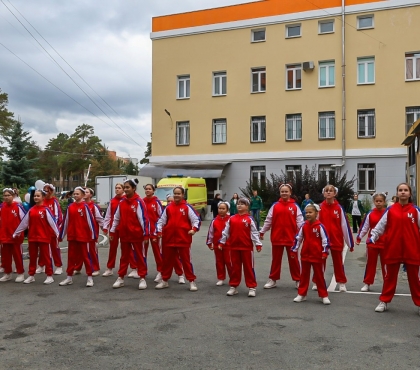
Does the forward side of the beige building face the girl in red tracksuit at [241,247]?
yes

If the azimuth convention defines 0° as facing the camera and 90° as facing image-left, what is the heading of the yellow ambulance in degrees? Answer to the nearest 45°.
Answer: approximately 45°

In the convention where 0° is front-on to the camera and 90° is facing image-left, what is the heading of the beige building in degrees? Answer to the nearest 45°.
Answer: approximately 0°

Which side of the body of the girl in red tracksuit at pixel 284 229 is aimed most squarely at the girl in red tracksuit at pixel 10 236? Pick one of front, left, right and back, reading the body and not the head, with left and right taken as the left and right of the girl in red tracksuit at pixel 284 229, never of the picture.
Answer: right

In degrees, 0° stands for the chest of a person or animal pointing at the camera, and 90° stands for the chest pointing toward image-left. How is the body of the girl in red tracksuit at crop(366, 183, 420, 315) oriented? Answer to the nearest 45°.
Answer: approximately 0°

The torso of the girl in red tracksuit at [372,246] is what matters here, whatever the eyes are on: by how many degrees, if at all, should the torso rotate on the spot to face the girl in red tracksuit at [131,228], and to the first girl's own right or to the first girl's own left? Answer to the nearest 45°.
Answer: approximately 90° to the first girl's own right

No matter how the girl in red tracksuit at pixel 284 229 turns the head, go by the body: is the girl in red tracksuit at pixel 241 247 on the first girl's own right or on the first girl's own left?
on the first girl's own right
